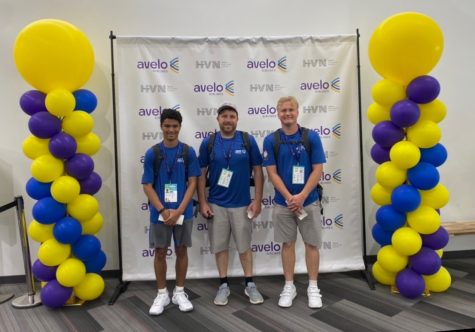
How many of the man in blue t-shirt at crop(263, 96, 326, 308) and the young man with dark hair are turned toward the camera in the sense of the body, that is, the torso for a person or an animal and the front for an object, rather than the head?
2

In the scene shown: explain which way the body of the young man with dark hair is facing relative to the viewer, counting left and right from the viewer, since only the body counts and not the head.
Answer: facing the viewer

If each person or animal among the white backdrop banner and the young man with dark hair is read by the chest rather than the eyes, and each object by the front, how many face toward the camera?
2

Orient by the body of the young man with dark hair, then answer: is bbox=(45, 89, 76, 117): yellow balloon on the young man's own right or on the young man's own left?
on the young man's own right

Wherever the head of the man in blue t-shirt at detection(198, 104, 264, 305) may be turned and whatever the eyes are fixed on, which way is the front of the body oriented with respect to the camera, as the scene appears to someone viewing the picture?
toward the camera

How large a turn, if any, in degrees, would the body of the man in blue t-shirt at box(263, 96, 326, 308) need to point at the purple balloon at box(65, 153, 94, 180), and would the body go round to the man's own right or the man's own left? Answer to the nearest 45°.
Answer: approximately 90° to the man's own right

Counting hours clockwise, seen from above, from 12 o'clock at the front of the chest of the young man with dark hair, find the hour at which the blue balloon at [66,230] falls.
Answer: The blue balloon is roughly at 3 o'clock from the young man with dark hair.

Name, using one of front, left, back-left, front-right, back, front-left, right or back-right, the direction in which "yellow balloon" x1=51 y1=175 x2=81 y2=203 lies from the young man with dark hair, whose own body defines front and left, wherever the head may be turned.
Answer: right

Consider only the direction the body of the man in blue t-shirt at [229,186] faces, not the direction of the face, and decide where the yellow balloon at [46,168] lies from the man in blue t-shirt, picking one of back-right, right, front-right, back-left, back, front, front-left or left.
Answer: right
